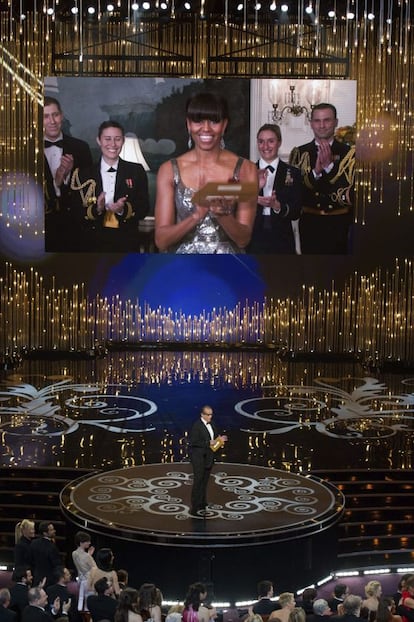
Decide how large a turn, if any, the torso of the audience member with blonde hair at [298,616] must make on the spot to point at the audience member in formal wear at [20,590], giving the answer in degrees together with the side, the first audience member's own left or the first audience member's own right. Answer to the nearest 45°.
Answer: approximately 45° to the first audience member's own left

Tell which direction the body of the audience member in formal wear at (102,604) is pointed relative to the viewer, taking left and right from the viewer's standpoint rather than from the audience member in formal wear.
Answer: facing away from the viewer and to the right of the viewer

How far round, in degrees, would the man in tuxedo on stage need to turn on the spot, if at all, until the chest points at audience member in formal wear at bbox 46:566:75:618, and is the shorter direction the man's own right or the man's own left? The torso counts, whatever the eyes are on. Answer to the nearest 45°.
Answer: approximately 45° to the man's own right

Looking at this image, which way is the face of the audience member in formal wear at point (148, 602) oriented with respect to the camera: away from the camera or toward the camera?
away from the camera

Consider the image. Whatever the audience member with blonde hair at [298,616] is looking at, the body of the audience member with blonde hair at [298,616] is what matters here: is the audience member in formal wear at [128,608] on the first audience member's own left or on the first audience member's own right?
on the first audience member's own left

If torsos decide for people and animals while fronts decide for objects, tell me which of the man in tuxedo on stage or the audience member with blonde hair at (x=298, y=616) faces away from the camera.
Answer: the audience member with blonde hair

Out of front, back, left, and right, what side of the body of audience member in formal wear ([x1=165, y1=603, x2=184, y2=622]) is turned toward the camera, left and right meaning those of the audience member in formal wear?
back

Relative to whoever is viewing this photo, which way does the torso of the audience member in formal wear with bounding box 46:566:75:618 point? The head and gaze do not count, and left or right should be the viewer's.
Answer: facing away from the viewer and to the right of the viewer

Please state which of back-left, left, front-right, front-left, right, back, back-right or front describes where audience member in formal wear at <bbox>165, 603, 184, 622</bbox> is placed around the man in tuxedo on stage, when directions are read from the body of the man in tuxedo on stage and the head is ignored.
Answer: front-right

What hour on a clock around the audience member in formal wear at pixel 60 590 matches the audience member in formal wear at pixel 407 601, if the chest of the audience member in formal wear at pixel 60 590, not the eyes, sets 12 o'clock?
the audience member in formal wear at pixel 407 601 is roughly at 2 o'clock from the audience member in formal wear at pixel 60 590.

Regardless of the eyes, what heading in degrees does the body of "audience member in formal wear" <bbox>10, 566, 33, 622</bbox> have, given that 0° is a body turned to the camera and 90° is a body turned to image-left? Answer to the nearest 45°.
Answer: approximately 225°

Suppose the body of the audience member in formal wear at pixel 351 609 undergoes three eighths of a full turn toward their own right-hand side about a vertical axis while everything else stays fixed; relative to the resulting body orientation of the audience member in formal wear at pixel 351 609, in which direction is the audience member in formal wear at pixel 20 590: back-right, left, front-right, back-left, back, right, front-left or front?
back

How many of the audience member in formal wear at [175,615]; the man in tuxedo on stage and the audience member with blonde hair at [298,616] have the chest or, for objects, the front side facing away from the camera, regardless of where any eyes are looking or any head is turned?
2

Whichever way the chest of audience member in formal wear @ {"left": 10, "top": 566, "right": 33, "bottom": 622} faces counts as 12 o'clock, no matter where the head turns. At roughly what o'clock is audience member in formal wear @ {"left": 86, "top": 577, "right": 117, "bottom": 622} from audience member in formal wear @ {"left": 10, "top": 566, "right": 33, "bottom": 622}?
audience member in formal wear @ {"left": 86, "top": 577, "right": 117, "bottom": 622} is roughly at 2 o'clock from audience member in formal wear @ {"left": 10, "top": 566, "right": 33, "bottom": 622}.

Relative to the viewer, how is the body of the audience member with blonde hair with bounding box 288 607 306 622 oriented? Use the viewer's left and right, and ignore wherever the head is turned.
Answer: facing away from the viewer

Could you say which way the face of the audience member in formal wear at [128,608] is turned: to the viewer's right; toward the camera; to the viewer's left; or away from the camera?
away from the camera
